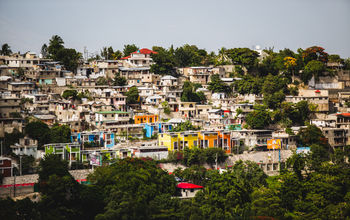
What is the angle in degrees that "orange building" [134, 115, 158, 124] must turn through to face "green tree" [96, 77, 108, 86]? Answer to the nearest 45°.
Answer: approximately 135° to its right

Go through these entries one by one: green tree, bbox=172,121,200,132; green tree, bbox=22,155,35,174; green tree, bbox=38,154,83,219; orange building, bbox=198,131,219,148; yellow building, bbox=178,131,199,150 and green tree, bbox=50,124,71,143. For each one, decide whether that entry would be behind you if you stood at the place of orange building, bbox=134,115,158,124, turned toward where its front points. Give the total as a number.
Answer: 0

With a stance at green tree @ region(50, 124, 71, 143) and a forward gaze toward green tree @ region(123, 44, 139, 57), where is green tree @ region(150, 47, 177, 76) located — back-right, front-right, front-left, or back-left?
front-right

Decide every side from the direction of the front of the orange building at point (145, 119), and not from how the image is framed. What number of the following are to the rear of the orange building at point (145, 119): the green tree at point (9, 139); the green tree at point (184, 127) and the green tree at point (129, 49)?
1

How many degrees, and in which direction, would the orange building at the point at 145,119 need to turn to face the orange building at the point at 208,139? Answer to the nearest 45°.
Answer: approximately 45° to its left

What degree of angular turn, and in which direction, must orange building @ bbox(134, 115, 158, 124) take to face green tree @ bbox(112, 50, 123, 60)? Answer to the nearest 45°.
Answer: approximately 180°

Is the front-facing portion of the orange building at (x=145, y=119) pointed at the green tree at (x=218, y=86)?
no

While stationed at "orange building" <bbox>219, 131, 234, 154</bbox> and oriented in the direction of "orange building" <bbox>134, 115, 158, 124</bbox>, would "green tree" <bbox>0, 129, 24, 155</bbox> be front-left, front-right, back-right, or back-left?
front-left

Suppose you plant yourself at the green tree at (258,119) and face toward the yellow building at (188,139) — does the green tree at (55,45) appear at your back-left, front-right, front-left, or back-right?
front-right

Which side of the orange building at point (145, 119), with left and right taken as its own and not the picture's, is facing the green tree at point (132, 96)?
back

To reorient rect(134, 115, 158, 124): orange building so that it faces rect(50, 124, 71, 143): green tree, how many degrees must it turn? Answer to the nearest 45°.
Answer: approximately 45° to its right

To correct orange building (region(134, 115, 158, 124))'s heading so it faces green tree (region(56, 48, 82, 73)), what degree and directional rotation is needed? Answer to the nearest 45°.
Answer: approximately 135° to its right

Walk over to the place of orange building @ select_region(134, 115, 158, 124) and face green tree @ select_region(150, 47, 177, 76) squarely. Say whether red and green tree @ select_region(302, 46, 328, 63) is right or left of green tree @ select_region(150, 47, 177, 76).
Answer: right

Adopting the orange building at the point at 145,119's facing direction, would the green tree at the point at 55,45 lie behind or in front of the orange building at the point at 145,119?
behind

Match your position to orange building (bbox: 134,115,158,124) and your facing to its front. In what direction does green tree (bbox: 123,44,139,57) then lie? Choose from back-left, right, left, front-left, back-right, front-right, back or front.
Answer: back

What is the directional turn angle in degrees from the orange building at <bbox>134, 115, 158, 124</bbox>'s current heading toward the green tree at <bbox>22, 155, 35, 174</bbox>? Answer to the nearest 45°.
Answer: approximately 45° to its right

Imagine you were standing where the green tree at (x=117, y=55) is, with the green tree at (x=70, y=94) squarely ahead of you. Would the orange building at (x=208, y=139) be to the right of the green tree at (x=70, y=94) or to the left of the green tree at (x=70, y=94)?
left

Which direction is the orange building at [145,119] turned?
toward the camera
